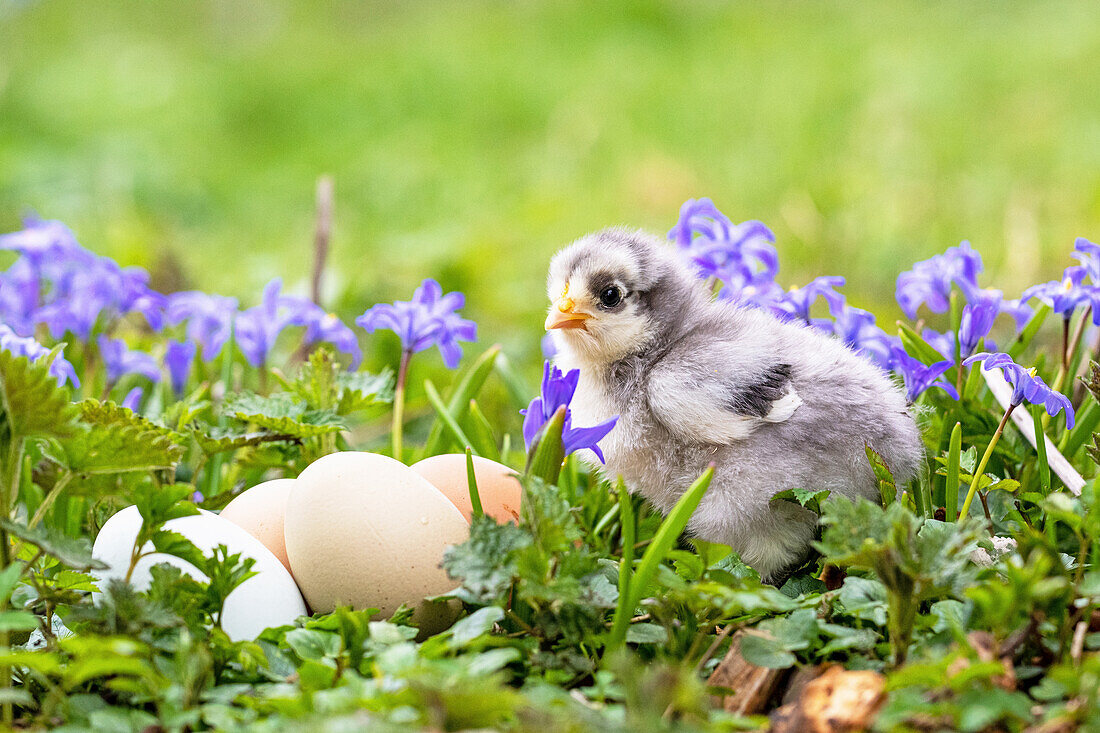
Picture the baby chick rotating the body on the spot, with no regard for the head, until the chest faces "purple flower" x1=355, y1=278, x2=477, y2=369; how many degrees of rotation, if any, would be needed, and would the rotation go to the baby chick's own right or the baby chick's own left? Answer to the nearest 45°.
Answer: approximately 45° to the baby chick's own right

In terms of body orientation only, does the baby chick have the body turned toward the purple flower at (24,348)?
yes

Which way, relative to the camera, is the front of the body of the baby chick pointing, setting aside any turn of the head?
to the viewer's left
